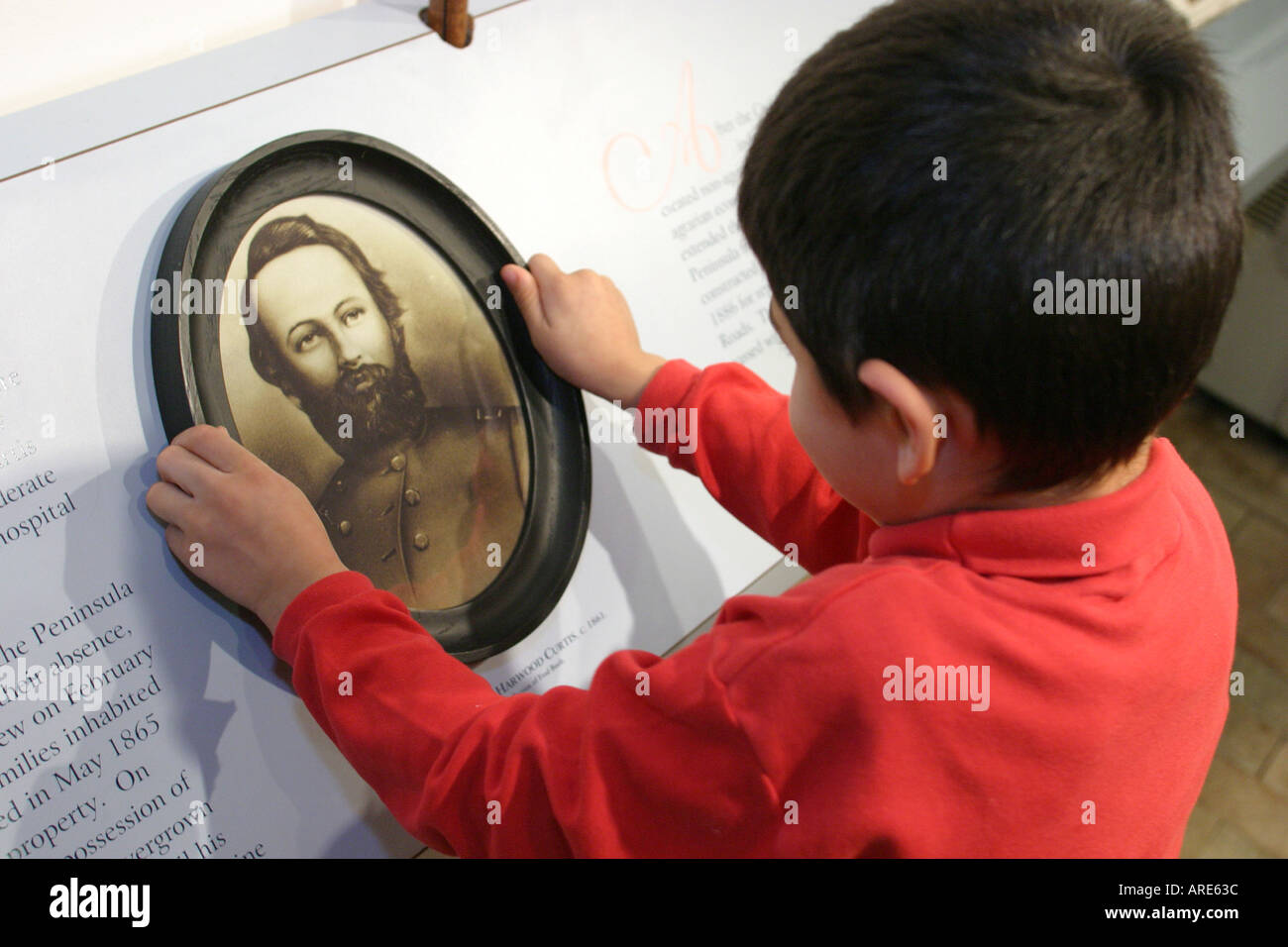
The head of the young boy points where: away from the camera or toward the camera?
away from the camera

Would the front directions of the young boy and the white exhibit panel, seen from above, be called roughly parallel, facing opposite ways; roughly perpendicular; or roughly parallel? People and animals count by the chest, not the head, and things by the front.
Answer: roughly parallel, facing opposite ways

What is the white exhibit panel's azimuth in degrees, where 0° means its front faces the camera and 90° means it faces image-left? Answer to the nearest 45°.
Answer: approximately 315°

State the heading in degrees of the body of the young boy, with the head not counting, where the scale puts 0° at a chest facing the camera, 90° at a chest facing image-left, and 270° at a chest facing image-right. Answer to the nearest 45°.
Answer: approximately 135°
